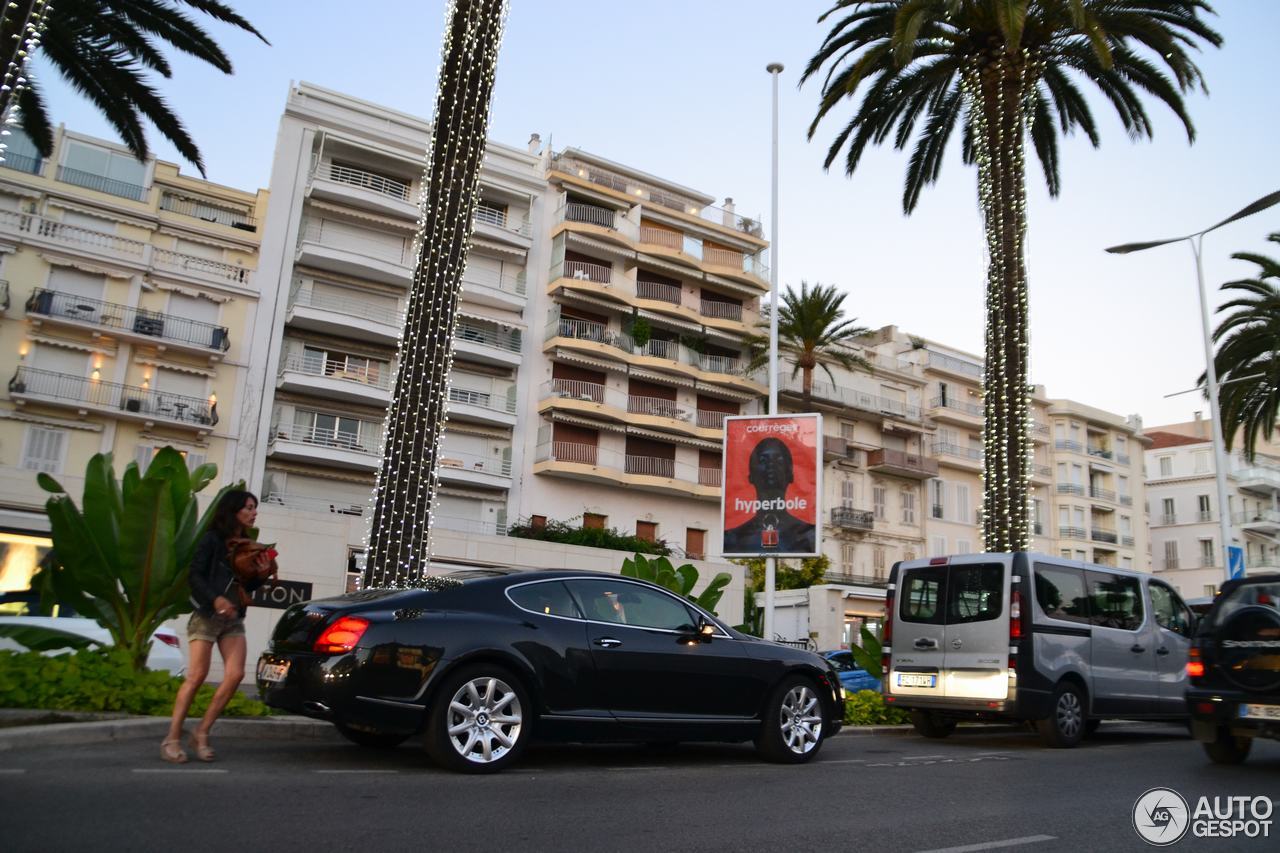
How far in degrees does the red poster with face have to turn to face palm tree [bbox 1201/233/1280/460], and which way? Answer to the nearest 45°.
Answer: approximately 135° to its left

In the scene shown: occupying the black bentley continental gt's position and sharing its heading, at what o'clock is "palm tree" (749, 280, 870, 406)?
The palm tree is roughly at 11 o'clock from the black bentley continental gt.

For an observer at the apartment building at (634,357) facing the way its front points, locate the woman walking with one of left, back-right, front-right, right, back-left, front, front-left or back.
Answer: front-right

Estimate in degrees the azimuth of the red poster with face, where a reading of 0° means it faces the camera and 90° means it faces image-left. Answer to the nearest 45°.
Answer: approximately 0°

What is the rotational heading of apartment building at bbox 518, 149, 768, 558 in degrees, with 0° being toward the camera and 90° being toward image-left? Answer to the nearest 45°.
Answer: approximately 315°

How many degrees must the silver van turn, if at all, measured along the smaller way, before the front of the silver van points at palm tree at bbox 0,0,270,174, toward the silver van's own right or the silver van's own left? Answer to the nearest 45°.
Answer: approximately 135° to the silver van's own left

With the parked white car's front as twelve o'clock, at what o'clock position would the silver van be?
The silver van is roughly at 7 o'clock from the parked white car.

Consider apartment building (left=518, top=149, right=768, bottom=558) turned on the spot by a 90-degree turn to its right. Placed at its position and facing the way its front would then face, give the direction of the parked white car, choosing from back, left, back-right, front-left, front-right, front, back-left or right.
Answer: front-left

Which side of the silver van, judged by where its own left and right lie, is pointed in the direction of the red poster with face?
left

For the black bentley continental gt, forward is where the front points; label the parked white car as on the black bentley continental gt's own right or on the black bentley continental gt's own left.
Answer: on the black bentley continental gt's own left

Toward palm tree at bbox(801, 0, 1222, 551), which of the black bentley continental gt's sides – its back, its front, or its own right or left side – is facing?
front

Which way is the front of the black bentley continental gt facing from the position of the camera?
facing away from the viewer and to the right of the viewer

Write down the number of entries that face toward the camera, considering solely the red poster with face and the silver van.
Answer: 1

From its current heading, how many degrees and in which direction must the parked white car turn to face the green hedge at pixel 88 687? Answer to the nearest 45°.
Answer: approximately 90° to its left

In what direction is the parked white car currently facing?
to the viewer's left
